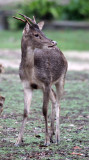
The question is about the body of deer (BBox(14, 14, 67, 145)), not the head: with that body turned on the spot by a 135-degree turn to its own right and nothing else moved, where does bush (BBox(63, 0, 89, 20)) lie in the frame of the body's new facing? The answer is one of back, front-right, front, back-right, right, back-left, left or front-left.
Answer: front

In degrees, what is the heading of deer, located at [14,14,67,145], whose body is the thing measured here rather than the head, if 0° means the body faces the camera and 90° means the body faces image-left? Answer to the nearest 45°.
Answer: approximately 45°
